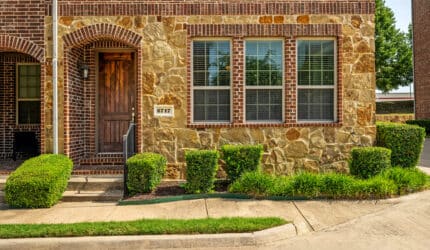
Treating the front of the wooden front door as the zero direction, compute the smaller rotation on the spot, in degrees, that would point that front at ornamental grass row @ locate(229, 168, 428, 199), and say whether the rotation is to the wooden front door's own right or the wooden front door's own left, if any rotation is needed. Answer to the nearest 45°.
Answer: approximately 45° to the wooden front door's own left

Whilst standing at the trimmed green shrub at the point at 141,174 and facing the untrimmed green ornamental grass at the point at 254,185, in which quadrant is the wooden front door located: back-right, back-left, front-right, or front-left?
back-left

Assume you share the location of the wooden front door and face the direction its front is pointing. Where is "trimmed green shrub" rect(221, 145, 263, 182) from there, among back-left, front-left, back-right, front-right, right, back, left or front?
front-left

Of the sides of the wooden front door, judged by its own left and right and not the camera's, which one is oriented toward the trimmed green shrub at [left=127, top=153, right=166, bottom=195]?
front

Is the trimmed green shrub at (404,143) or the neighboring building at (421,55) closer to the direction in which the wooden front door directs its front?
the trimmed green shrub

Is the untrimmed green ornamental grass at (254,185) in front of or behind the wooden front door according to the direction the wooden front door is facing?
in front

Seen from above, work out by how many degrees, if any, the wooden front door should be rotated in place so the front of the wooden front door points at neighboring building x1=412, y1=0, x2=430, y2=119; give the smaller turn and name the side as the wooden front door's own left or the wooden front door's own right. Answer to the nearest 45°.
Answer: approximately 135° to the wooden front door's own left

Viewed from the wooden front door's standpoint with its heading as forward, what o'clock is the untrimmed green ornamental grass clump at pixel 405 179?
The untrimmed green ornamental grass clump is roughly at 10 o'clock from the wooden front door.

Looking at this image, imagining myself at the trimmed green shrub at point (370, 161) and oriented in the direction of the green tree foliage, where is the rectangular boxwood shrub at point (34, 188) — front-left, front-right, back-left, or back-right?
back-left

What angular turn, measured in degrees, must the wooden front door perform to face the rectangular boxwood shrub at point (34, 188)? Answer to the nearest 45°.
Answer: approximately 45° to its right

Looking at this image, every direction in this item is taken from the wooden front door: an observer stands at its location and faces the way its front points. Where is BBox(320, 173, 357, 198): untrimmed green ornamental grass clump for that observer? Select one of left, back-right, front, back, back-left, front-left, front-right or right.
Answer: front-left

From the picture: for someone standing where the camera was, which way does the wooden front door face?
facing the viewer

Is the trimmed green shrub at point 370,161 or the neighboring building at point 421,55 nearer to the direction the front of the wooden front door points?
the trimmed green shrub
